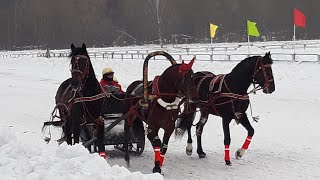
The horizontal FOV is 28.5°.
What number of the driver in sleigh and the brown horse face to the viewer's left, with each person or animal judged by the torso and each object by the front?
0

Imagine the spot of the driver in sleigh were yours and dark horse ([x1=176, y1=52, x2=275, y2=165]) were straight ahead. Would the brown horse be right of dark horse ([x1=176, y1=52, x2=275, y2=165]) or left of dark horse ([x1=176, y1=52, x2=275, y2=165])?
right

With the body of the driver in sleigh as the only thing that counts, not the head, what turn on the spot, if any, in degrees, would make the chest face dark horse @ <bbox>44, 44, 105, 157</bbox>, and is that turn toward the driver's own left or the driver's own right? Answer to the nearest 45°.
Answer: approximately 45° to the driver's own right

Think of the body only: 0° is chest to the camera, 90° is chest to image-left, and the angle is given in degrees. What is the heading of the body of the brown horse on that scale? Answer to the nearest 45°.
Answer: approximately 315°

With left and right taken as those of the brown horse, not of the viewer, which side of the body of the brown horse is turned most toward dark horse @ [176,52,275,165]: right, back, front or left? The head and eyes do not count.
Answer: left

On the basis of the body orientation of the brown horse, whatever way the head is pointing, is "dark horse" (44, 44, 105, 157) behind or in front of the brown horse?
behind

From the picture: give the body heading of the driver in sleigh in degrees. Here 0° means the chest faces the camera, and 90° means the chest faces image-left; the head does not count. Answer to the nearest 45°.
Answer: approximately 315°

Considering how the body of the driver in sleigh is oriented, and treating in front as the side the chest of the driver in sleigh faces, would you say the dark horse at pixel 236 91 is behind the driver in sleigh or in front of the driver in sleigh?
in front

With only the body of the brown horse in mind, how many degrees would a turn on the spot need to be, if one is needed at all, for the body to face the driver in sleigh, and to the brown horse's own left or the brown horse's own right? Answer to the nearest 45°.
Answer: approximately 180°
